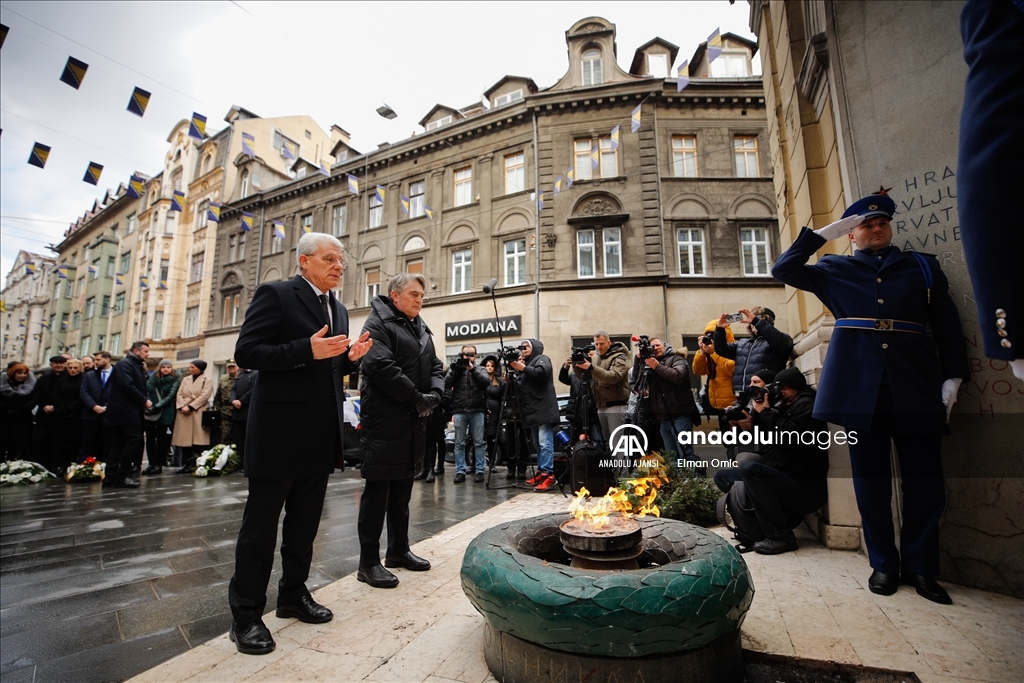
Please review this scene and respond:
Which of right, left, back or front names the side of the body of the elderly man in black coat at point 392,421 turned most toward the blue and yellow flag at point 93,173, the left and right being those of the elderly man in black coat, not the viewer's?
back

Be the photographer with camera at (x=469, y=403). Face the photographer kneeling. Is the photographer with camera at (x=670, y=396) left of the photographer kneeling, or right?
left

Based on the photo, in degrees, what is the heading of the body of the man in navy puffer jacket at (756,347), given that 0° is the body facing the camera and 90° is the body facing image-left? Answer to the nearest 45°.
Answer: approximately 45°

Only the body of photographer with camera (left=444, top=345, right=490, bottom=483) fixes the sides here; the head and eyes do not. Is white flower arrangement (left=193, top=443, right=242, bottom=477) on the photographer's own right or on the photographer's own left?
on the photographer's own right

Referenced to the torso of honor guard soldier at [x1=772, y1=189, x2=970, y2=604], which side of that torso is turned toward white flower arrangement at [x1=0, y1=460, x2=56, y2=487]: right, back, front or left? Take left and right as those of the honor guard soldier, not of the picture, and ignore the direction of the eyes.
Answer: right

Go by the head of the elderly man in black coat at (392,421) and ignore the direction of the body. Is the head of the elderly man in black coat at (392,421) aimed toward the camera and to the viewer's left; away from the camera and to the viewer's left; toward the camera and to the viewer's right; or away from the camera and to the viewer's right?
toward the camera and to the viewer's right

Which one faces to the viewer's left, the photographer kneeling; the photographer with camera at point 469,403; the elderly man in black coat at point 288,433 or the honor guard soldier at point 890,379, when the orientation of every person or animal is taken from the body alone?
the photographer kneeling

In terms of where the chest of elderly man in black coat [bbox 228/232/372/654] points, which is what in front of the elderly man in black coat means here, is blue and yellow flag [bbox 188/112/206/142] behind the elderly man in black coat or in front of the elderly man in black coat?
behind
